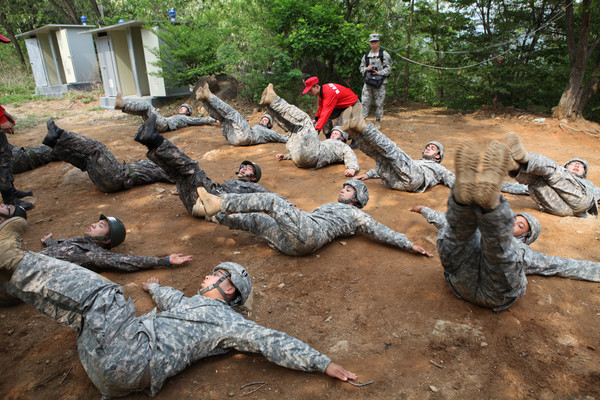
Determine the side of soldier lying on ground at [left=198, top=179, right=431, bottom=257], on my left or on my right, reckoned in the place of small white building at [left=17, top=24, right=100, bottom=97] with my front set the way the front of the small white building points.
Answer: on my left

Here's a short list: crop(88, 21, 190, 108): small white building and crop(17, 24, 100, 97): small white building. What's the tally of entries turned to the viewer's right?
0

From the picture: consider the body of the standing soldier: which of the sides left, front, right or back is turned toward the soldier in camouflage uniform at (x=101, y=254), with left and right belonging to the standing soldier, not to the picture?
front

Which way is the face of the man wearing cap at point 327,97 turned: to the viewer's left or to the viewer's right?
to the viewer's left

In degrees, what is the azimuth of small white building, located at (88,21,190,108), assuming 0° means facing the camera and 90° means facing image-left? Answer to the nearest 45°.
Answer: approximately 45°

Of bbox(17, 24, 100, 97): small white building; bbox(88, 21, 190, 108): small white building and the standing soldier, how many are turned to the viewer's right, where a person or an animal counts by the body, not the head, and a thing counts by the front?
0

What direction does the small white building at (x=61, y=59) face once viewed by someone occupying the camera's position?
facing the viewer and to the left of the viewer

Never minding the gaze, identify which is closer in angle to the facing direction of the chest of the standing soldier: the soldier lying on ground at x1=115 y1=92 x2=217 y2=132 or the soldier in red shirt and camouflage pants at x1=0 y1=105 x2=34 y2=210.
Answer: the soldier in red shirt and camouflage pants

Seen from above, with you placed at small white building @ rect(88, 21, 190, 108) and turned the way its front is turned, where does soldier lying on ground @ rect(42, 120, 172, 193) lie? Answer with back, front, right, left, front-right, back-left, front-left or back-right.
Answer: front-left

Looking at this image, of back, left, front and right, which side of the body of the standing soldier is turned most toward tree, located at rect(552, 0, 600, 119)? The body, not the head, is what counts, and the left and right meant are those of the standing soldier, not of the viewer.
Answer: left

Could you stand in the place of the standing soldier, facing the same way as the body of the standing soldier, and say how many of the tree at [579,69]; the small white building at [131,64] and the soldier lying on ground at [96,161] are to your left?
1

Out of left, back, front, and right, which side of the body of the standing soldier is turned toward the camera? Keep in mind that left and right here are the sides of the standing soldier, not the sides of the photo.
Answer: front
